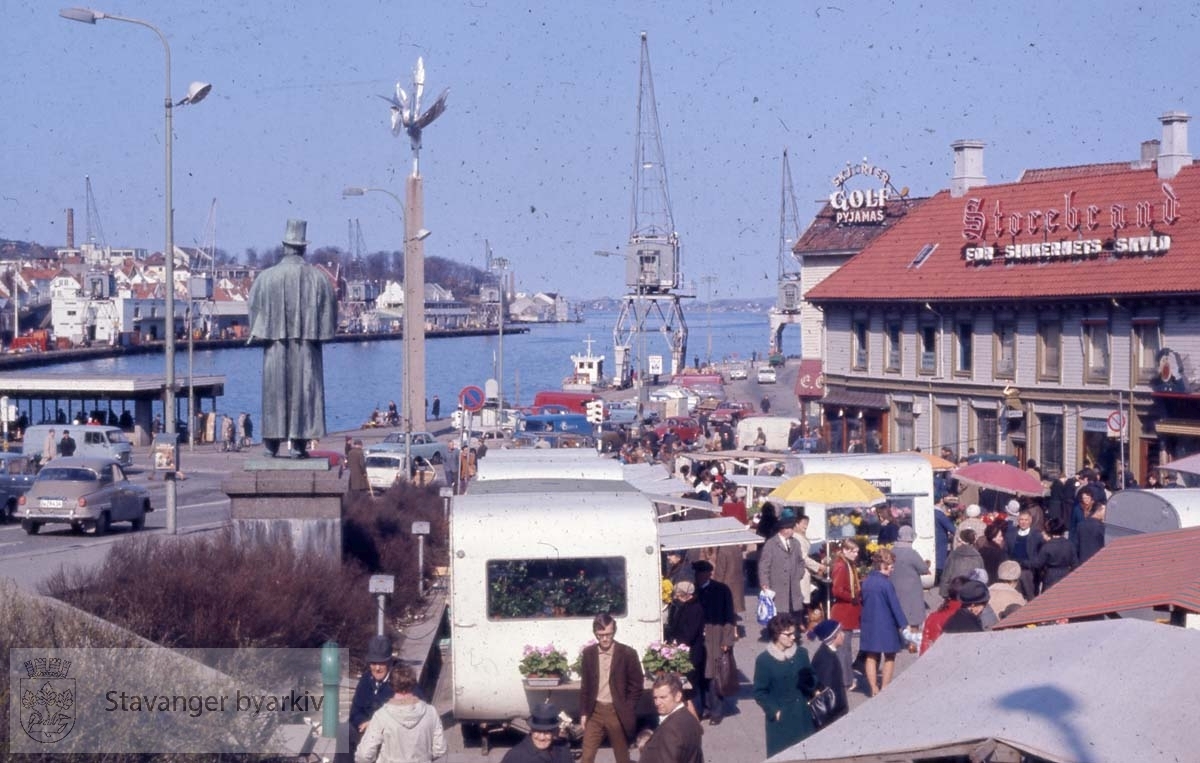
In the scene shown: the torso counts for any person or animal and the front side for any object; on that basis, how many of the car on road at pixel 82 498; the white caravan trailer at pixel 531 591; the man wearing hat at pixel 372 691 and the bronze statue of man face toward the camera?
2

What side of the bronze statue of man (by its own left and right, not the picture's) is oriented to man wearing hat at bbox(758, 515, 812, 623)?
right

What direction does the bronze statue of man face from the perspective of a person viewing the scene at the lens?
facing away from the viewer

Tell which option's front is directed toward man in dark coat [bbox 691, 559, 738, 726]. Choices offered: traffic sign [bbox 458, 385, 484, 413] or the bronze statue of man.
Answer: the traffic sign

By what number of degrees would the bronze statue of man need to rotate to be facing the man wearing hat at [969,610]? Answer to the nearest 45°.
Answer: approximately 135° to its right
